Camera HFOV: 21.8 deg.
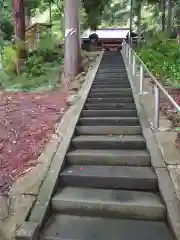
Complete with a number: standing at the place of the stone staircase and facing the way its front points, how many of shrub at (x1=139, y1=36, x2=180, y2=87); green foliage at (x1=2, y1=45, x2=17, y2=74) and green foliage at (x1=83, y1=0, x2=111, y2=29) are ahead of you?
0

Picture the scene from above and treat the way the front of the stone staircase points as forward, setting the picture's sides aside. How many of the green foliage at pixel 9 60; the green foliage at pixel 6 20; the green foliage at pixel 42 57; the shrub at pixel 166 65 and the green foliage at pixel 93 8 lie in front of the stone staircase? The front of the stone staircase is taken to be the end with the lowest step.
0

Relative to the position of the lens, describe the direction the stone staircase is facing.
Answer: facing the viewer

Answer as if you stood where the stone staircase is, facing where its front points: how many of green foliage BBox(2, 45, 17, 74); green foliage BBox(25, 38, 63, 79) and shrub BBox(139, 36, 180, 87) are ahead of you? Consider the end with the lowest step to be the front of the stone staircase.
0

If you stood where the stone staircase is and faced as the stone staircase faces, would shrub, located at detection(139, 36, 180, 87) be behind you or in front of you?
behind

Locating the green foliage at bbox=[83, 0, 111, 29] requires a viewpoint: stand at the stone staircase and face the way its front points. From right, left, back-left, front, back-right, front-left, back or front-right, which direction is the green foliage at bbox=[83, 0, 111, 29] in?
back

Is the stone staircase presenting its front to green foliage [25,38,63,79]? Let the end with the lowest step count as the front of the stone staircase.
no

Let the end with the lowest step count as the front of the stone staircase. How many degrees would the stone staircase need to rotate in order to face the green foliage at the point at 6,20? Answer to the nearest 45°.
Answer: approximately 180°

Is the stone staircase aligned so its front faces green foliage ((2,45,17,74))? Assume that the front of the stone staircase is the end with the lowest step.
no

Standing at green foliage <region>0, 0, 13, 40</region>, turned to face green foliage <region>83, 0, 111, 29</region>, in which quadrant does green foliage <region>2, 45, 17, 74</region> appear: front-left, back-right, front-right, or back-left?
back-right
